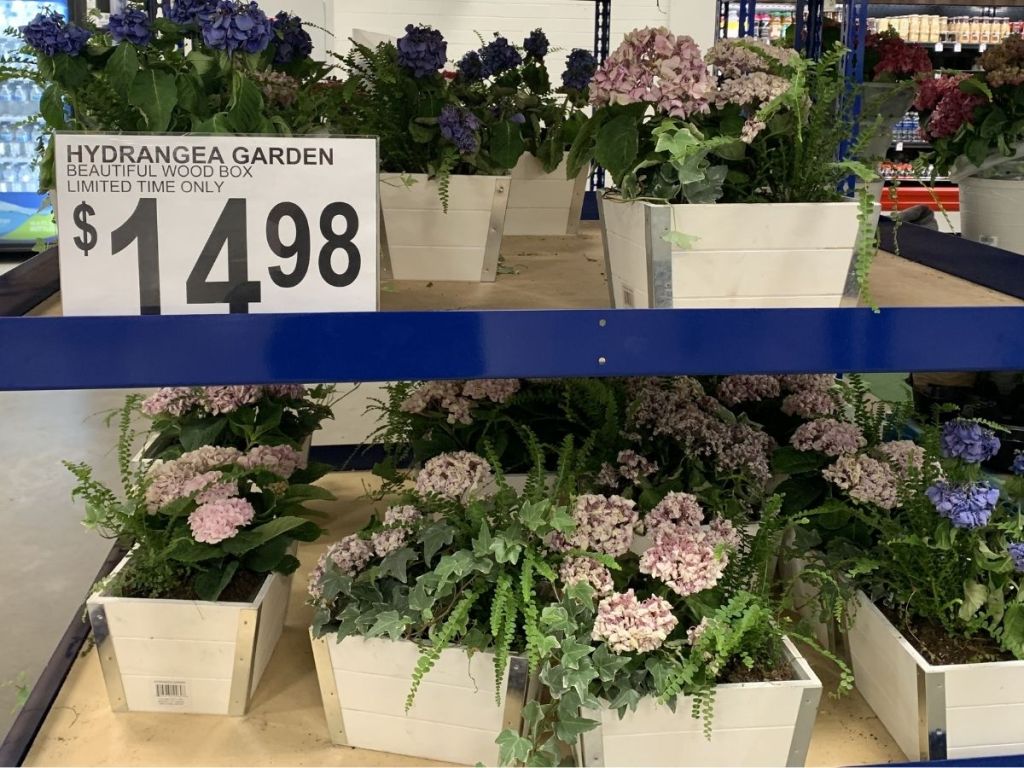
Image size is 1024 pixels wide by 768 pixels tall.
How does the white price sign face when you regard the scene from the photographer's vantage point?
facing the viewer

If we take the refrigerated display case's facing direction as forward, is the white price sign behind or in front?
in front

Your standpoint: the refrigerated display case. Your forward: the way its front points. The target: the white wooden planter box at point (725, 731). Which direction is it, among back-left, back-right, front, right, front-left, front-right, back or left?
front

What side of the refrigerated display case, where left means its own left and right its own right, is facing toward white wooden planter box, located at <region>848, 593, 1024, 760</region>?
front

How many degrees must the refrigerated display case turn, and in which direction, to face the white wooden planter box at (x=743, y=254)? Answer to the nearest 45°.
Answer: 0° — it already faces it

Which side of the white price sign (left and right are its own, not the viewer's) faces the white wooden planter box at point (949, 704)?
left

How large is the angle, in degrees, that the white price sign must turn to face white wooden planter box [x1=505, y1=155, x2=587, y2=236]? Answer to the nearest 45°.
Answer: approximately 135° to its left

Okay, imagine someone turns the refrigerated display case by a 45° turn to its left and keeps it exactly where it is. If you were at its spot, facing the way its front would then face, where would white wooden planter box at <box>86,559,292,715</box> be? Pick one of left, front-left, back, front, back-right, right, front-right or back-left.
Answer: front-right

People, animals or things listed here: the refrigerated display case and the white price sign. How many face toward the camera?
2

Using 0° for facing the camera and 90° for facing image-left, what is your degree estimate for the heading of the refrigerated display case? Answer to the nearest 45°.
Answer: approximately 0°
